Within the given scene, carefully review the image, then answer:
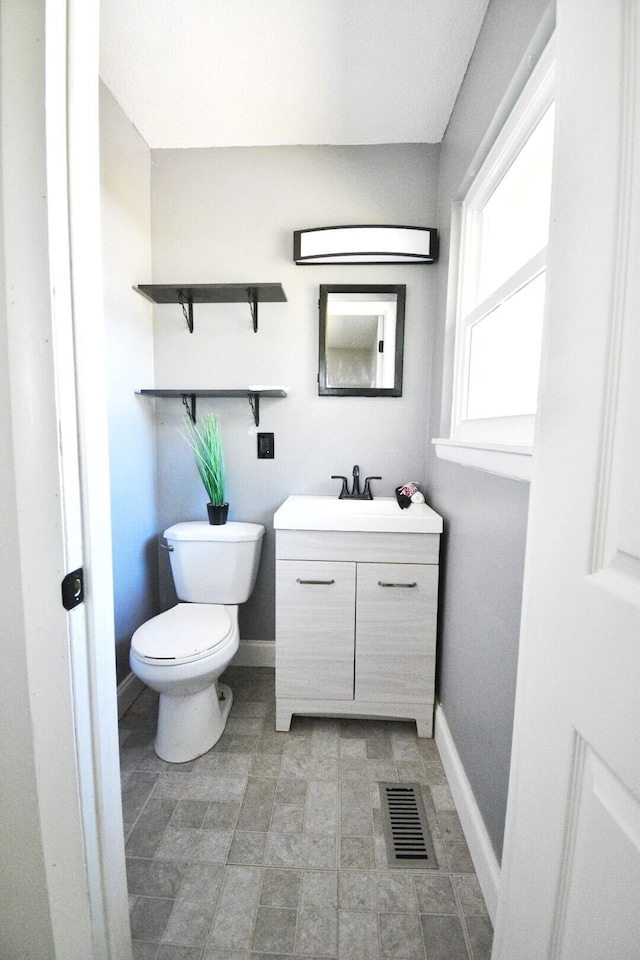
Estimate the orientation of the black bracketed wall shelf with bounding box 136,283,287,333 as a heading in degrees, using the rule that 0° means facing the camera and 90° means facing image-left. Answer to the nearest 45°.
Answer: approximately 0°

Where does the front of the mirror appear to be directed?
toward the camera

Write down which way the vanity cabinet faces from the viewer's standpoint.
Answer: facing the viewer

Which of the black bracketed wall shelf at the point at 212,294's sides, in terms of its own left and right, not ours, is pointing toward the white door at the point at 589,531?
front

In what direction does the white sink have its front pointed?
toward the camera

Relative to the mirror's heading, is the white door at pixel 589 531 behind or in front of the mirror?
in front

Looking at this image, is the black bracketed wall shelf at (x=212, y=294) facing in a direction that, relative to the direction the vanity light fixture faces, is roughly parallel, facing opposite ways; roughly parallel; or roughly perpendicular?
roughly parallel

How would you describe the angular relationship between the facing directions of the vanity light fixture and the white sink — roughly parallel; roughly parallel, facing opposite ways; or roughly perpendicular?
roughly parallel

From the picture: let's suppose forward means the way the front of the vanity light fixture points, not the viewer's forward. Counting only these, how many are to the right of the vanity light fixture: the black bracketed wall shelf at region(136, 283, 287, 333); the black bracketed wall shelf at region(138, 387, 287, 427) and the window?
2

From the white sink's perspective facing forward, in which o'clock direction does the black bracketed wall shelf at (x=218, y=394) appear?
The black bracketed wall shelf is roughly at 4 o'clock from the white sink.

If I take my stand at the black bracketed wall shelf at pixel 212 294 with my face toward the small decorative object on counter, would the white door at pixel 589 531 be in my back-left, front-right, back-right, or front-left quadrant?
front-right

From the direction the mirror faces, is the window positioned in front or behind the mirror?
in front
